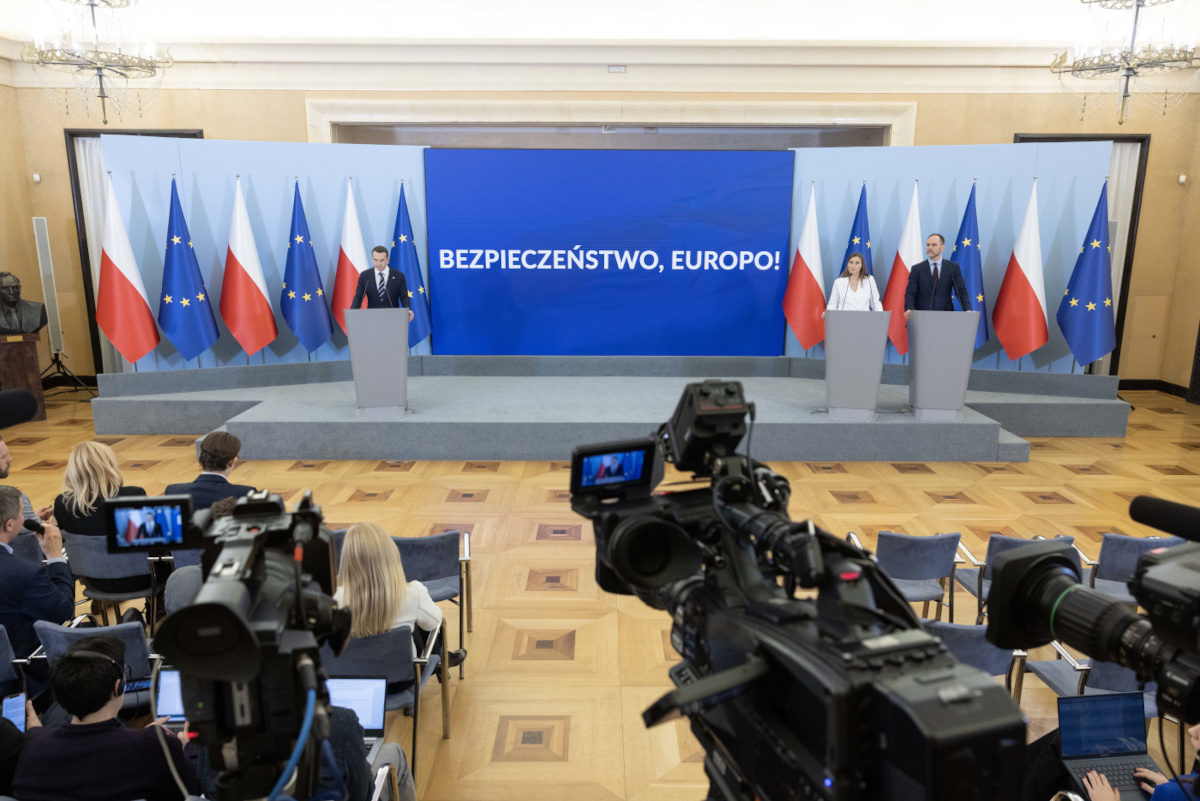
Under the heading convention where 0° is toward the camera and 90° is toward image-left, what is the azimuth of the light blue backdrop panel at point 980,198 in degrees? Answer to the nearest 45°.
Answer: approximately 0°

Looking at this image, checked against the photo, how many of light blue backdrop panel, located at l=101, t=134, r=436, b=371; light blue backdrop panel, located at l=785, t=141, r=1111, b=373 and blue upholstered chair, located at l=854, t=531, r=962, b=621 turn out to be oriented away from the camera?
1

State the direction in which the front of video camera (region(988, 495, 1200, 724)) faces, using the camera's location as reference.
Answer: facing away from the viewer and to the left of the viewer

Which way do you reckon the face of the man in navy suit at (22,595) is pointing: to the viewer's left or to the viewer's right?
to the viewer's right

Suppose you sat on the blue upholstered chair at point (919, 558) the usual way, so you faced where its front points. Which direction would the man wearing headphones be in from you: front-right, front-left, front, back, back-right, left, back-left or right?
back-left

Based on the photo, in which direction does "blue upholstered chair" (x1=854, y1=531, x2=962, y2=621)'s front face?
away from the camera

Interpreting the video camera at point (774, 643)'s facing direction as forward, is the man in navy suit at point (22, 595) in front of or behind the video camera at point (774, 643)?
in front

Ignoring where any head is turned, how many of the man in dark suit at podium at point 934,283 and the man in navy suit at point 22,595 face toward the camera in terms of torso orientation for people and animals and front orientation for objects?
1

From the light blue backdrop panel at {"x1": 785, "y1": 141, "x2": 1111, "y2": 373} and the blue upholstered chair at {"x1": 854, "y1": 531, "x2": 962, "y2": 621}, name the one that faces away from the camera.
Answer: the blue upholstered chair

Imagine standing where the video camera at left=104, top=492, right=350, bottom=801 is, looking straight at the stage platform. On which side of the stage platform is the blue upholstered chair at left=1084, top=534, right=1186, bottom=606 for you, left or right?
right

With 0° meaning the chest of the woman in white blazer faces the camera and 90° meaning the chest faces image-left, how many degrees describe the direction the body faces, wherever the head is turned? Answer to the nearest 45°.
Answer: approximately 0°

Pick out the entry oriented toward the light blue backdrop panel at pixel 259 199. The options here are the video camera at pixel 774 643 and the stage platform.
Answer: the video camera

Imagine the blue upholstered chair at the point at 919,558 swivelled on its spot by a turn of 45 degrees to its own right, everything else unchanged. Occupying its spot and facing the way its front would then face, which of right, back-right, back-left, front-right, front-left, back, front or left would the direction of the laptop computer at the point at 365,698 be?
back

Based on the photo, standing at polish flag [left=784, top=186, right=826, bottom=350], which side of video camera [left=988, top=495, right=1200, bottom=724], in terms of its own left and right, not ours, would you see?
front

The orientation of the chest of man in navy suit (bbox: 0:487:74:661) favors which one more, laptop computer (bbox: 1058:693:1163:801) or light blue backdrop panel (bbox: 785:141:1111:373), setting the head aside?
the light blue backdrop panel
